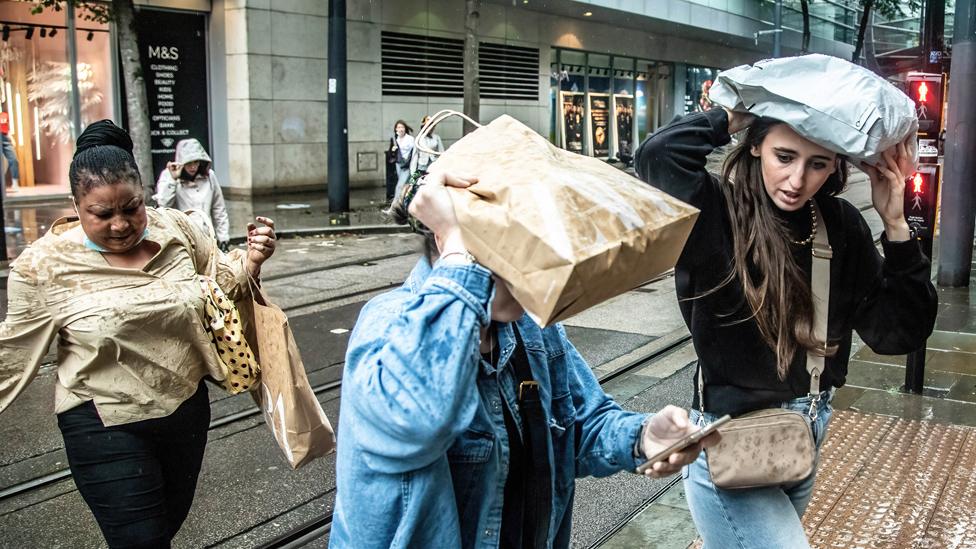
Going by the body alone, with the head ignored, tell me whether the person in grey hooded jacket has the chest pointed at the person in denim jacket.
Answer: yes

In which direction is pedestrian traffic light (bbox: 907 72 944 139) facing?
toward the camera

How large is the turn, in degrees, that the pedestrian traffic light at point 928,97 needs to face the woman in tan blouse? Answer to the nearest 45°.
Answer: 0° — it already faces them

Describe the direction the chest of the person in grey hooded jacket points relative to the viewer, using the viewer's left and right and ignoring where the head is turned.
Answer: facing the viewer

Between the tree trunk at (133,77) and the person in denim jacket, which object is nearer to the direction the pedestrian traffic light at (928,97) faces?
the person in denim jacket

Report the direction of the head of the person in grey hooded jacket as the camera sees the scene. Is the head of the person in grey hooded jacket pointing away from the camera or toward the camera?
toward the camera

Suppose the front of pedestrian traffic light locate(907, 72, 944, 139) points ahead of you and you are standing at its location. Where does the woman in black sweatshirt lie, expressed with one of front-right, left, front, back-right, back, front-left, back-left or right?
front

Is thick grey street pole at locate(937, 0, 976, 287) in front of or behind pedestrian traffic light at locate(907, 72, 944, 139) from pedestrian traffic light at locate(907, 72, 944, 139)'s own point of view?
behind

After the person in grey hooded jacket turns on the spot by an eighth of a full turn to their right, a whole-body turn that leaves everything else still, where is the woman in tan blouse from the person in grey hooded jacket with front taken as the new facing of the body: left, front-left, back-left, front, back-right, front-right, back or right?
front-left

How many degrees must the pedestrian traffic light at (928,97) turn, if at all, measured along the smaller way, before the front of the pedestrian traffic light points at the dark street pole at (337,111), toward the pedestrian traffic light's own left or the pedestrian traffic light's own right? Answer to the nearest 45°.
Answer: approximately 135° to the pedestrian traffic light's own right

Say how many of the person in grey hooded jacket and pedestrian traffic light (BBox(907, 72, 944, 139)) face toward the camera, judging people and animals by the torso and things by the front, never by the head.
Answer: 2

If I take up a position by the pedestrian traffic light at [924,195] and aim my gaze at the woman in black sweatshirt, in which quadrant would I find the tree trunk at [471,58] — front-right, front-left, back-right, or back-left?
back-right

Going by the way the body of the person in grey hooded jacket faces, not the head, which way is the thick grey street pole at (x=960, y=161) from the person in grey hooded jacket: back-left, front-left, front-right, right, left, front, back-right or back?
left

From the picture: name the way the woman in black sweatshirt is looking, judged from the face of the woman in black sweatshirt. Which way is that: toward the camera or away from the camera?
toward the camera
